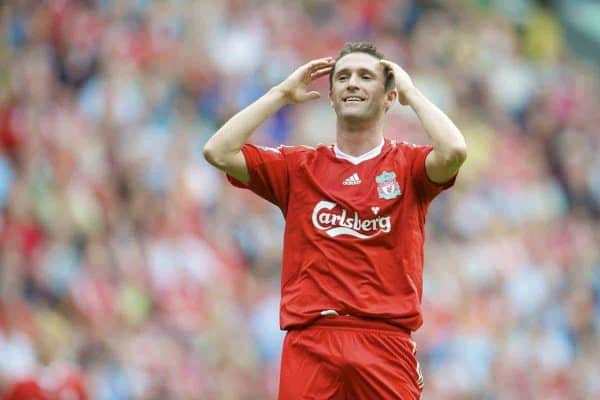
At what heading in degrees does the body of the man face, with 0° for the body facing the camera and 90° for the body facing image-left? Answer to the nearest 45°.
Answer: approximately 0°
